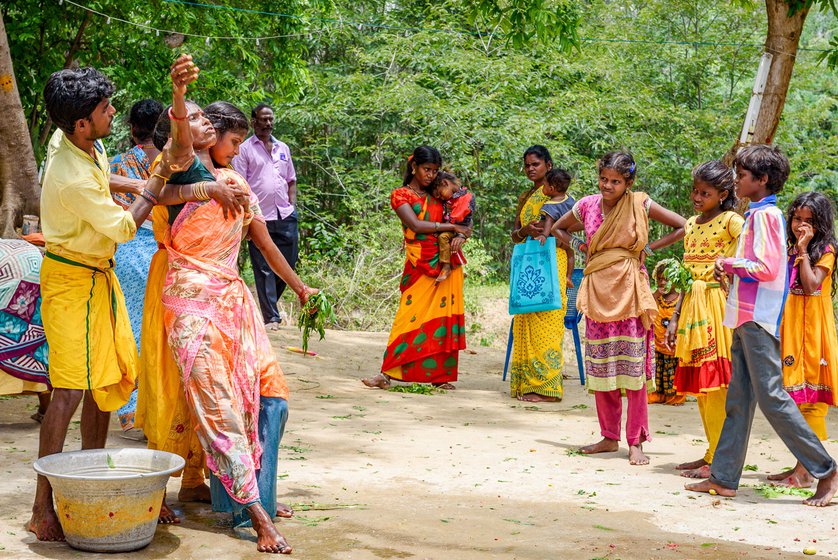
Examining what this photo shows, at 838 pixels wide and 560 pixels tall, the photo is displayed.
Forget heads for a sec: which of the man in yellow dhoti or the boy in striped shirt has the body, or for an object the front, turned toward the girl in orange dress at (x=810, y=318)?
the man in yellow dhoti

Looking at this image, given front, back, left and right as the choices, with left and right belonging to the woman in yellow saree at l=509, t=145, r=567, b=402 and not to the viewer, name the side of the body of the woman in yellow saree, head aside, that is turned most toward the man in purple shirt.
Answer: right

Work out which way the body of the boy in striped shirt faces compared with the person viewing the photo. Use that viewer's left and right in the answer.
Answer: facing to the left of the viewer

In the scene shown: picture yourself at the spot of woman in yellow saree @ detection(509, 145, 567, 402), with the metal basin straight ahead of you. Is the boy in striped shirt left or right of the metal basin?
left

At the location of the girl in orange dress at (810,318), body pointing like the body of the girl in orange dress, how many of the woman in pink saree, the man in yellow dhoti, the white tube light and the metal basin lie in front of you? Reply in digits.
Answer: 3

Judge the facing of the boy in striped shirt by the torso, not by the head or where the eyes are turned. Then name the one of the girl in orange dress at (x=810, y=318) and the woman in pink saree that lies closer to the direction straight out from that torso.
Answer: the woman in pink saree

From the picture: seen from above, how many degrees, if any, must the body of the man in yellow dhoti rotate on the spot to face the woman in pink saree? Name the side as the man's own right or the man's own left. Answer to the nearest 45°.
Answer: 0° — they already face them

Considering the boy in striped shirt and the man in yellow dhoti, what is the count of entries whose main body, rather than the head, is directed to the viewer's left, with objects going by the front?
1

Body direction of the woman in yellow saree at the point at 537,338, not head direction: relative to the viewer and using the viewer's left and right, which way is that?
facing the viewer and to the left of the viewer

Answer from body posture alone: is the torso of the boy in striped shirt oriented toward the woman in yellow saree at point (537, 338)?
no

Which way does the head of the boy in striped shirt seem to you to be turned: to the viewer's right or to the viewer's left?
to the viewer's left

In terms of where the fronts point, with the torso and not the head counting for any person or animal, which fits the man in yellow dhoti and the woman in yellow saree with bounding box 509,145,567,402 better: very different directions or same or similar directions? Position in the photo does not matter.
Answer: very different directions

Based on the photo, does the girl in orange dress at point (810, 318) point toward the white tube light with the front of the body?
no

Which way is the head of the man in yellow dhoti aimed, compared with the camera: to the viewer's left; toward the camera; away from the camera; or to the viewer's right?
to the viewer's right

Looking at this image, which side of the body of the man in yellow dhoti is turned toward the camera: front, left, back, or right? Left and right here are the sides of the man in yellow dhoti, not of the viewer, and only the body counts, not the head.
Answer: right

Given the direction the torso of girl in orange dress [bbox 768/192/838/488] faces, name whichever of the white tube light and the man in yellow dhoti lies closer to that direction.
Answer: the man in yellow dhoti

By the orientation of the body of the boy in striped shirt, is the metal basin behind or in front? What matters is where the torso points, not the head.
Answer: in front

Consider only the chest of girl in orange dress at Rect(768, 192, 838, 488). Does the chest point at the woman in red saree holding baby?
no

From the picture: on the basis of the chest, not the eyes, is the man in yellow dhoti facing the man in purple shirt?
no
